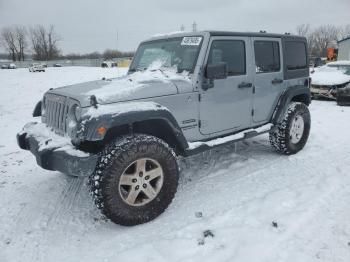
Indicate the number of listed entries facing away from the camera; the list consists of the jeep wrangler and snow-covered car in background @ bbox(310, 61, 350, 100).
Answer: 0

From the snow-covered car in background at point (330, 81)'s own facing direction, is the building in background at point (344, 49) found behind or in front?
behind

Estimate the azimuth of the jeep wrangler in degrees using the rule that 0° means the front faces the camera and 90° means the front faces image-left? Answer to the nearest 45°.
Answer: approximately 45°

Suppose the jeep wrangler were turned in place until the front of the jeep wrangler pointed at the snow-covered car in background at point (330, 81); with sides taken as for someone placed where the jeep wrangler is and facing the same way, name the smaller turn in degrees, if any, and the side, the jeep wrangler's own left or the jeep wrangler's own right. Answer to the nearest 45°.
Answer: approximately 180°

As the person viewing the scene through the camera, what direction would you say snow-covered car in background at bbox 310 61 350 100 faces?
facing the viewer and to the left of the viewer

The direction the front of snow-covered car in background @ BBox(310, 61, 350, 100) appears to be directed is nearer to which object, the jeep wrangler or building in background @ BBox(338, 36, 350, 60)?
the jeep wrangler

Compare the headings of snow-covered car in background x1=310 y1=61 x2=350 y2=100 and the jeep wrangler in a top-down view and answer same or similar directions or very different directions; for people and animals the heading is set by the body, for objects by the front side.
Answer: same or similar directions

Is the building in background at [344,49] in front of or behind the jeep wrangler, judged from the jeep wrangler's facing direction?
behind

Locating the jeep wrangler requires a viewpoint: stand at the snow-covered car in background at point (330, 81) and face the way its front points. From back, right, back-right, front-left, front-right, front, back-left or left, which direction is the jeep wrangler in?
front-left
